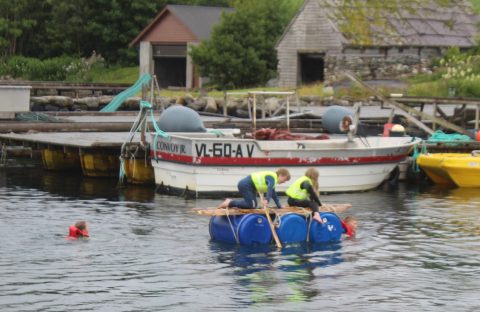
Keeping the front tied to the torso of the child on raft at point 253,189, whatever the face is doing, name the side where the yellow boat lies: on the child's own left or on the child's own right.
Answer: on the child's own left

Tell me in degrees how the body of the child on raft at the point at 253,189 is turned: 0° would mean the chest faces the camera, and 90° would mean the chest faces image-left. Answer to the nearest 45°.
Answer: approximately 270°

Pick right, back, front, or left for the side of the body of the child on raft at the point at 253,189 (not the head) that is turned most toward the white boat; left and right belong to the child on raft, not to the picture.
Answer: left
